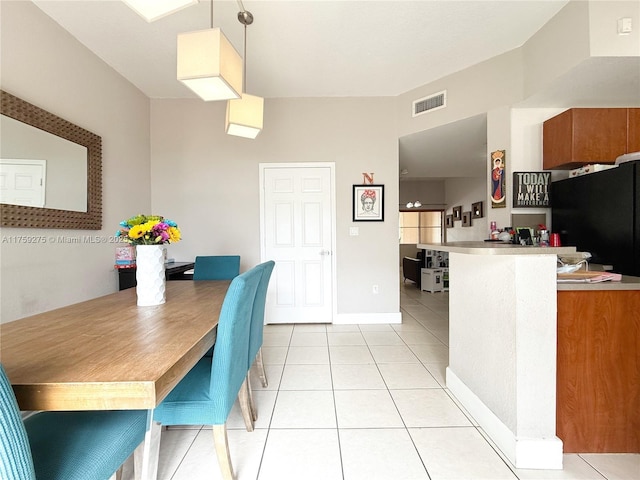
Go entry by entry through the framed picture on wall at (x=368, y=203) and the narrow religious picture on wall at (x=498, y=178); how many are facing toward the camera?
2

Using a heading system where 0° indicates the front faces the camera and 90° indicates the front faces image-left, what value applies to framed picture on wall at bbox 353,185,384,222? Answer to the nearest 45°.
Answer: approximately 0°

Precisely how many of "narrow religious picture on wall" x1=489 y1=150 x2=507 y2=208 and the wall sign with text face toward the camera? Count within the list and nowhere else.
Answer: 2

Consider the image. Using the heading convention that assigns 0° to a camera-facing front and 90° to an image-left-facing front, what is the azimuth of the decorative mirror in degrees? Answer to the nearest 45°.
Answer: approximately 315°

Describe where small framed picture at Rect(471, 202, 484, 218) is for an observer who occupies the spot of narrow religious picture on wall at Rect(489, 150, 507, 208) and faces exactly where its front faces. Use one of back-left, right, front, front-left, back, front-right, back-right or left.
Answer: back
